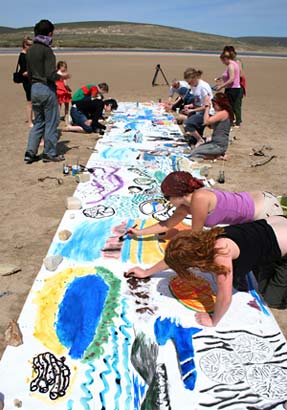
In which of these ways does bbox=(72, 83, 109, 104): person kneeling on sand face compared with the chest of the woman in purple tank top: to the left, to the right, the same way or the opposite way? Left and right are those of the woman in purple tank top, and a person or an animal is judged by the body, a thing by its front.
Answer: the opposite way

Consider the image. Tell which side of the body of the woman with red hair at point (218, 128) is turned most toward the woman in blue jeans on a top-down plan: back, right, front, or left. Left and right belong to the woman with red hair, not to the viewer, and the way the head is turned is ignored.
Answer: front

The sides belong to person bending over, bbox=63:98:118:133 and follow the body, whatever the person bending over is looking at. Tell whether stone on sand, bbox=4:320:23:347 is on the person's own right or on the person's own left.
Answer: on the person's own right

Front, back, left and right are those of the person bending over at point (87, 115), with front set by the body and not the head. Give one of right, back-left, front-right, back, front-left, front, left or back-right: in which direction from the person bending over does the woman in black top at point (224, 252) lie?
right

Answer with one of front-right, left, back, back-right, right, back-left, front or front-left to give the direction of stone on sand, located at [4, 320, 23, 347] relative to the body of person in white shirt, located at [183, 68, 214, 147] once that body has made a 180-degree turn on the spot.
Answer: back-right

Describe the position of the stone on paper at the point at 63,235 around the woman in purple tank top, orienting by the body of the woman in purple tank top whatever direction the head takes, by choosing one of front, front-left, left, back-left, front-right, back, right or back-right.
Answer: front

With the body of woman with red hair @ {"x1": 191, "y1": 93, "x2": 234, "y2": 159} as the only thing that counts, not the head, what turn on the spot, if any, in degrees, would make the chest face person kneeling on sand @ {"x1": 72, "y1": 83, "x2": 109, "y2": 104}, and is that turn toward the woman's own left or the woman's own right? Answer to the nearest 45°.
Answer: approximately 45° to the woman's own right

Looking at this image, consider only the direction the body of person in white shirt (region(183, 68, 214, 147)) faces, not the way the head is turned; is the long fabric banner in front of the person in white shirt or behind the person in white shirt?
in front

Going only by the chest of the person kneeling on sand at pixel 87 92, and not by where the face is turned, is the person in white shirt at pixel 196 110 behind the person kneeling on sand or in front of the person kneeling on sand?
in front

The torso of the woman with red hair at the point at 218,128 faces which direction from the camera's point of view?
to the viewer's left

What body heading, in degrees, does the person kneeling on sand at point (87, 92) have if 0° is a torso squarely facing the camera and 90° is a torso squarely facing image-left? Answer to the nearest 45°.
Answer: approximately 270°

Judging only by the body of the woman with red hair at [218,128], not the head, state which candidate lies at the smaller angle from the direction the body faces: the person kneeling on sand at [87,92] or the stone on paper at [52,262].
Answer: the person kneeling on sand

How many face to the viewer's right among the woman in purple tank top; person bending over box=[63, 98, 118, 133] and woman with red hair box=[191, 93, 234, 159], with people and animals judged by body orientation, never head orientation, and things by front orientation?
1

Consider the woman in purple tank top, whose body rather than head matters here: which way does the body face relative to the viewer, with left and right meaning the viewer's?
facing to the left of the viewer

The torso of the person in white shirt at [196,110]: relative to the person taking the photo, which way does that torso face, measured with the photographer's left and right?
facing the viewer and to the left of the viewer

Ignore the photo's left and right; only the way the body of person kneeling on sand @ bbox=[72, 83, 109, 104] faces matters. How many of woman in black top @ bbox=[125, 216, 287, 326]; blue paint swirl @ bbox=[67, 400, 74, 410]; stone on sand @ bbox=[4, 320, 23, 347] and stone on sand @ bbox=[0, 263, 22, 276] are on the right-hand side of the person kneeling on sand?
4

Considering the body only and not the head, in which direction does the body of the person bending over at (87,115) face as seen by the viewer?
to the viewer's right

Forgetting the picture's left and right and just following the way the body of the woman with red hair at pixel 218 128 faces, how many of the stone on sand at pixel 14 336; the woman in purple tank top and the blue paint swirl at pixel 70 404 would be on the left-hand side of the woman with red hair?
3
